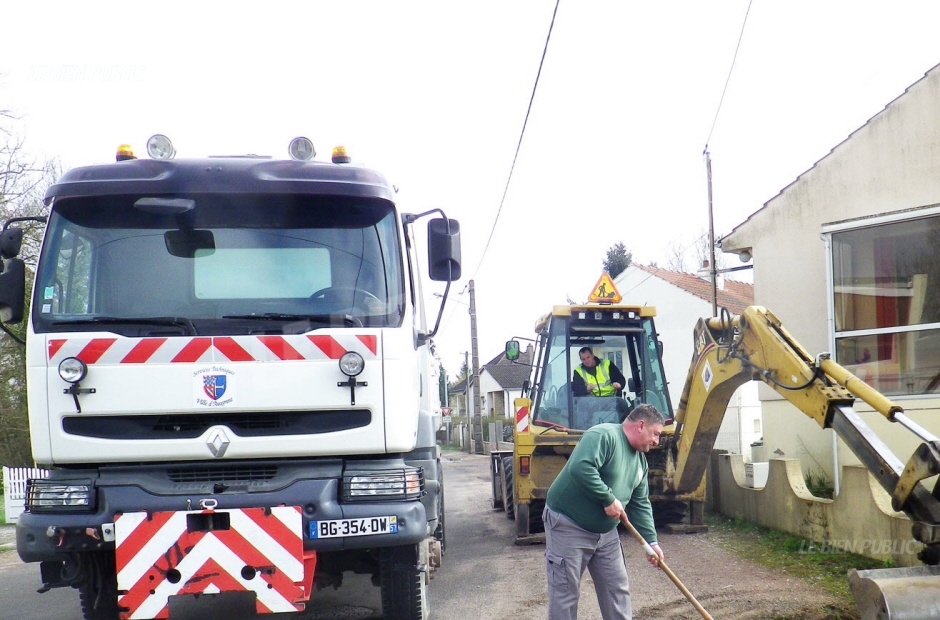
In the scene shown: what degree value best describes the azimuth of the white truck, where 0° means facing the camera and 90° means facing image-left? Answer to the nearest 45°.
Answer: approximately 0°

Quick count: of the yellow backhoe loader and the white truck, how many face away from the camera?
1

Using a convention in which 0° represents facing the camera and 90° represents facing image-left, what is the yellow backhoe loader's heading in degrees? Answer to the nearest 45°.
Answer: approximately 180°

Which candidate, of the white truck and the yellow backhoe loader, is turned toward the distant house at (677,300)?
the yellow backhoe loader

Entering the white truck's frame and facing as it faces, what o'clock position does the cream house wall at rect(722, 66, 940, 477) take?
The cream house wall is roughly at 8 o'clock from the white truck.

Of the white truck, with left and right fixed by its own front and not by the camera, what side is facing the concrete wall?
left

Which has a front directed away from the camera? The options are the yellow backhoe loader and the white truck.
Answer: the yellow backhoe loader

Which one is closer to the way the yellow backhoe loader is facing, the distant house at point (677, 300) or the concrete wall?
the distant house

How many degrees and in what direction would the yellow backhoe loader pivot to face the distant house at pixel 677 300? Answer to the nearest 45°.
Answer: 0° — it already faces it

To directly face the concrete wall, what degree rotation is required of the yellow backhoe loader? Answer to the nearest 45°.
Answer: approximately 135° to its right

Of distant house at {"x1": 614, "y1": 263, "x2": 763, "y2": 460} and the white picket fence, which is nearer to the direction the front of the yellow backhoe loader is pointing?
the distant house
